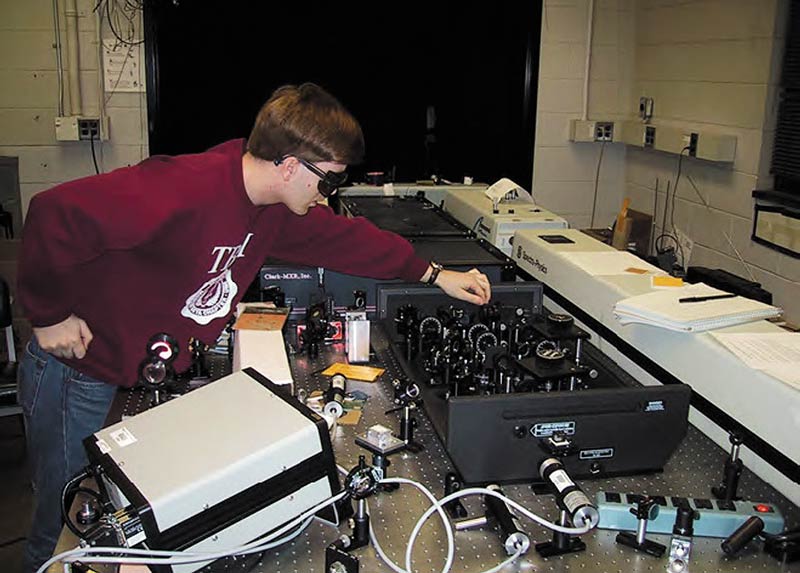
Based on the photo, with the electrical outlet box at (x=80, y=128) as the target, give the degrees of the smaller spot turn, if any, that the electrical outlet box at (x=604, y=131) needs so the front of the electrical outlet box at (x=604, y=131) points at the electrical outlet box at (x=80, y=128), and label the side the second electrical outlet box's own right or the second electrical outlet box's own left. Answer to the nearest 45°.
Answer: approximately 45° to the second electrical outlet box's own right

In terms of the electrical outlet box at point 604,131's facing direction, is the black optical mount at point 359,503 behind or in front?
in front

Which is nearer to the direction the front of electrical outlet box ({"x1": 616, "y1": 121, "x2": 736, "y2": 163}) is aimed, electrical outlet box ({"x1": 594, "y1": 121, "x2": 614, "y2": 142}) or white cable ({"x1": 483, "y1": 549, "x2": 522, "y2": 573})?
the white cable

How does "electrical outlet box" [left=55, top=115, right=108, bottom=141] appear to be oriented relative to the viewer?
toward the camera

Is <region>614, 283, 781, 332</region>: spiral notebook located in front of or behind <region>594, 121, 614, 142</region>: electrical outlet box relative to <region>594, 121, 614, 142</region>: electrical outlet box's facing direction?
in front

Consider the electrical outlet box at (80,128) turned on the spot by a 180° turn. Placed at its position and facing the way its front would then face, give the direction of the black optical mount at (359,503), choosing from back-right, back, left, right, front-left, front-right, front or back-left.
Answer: back
